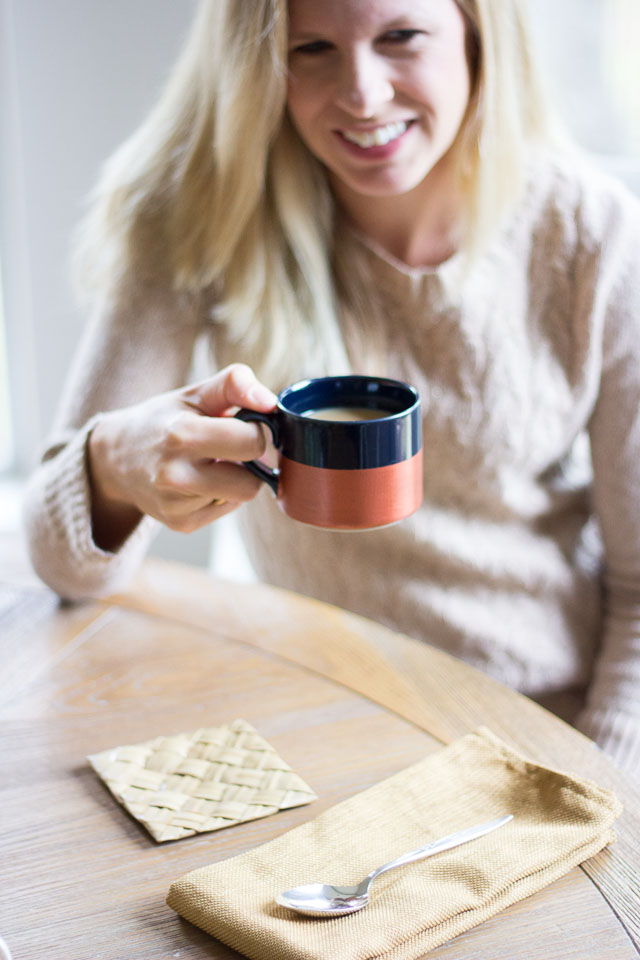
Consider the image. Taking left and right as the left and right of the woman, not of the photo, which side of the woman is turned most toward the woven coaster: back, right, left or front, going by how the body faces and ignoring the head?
front

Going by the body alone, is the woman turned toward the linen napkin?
yes

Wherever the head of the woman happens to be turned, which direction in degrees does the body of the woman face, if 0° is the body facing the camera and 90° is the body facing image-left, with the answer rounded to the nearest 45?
approximately 0°
